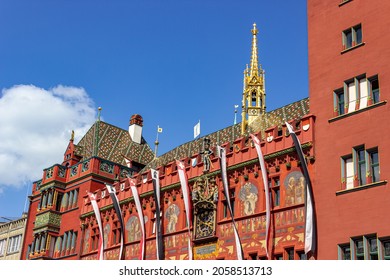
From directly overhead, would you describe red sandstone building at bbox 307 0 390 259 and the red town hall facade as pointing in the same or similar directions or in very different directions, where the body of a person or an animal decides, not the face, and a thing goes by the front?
same or similar directions

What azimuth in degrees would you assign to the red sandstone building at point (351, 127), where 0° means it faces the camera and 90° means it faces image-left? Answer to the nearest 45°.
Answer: approximately 45°

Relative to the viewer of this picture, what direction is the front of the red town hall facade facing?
facing the viewer and to the left of the viewer

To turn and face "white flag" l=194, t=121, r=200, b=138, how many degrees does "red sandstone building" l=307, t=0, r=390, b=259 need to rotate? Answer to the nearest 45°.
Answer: approximately 90° to its right
